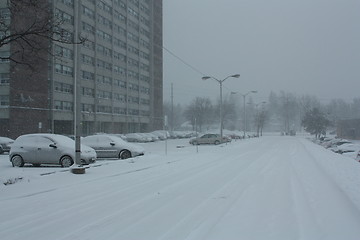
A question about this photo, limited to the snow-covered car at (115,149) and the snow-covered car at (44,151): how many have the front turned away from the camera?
0

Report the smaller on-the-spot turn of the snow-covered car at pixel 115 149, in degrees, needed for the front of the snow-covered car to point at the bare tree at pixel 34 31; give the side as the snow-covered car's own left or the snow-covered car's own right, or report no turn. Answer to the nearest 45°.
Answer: approximately 90° to the snow-covered car's own right
